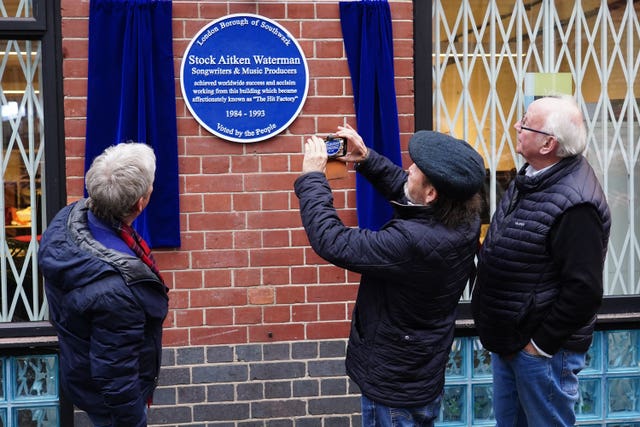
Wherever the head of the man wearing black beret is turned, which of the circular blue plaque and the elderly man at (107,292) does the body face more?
the circular blue plaque

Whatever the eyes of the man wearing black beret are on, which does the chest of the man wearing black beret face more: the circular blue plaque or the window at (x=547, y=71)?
the circular blue plaque

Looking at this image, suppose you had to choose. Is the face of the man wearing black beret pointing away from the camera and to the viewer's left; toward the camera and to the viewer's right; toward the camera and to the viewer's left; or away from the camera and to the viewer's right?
away from the camera and to the viewer's left

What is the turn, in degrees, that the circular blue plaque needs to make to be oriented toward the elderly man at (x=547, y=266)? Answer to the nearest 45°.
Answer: approximately 45° to its left

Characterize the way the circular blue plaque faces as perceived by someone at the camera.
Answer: facing the viewer

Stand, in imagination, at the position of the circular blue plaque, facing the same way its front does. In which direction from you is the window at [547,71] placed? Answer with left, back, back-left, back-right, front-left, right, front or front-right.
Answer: left

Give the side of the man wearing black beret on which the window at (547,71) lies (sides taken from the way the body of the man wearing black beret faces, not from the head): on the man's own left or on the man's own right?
on the man's own right

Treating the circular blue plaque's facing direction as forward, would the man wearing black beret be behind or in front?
in front

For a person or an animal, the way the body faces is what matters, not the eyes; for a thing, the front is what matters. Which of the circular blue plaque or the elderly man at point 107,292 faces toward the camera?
the circular blue plaque

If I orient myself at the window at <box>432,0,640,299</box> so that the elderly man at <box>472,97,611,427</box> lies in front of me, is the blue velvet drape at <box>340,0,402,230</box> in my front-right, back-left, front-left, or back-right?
front-right

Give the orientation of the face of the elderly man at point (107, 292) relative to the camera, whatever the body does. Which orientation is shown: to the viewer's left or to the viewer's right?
to the viewer's right

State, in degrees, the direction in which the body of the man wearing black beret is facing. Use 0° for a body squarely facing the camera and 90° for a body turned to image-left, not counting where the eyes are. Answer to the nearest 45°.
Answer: approximately 135°

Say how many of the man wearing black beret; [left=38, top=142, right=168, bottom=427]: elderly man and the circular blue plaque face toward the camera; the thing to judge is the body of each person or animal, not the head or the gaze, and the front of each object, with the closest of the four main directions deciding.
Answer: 1

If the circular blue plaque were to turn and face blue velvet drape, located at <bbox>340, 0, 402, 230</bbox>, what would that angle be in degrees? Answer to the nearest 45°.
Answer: approximately 90° to its left

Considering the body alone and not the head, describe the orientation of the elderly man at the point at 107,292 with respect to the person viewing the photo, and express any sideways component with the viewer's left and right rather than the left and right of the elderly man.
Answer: facing away from the viewer and to the right of the viewer

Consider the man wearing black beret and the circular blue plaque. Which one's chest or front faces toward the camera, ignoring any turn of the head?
the circular blue plaque
